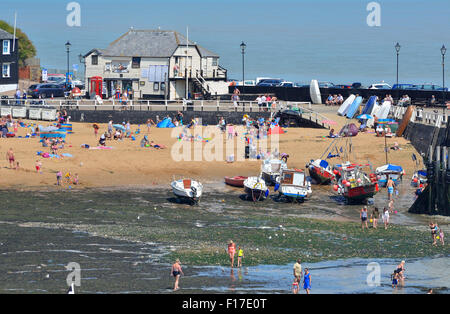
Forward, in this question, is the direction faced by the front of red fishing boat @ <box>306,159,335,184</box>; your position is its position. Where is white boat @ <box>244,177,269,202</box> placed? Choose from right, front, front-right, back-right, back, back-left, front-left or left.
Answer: front
